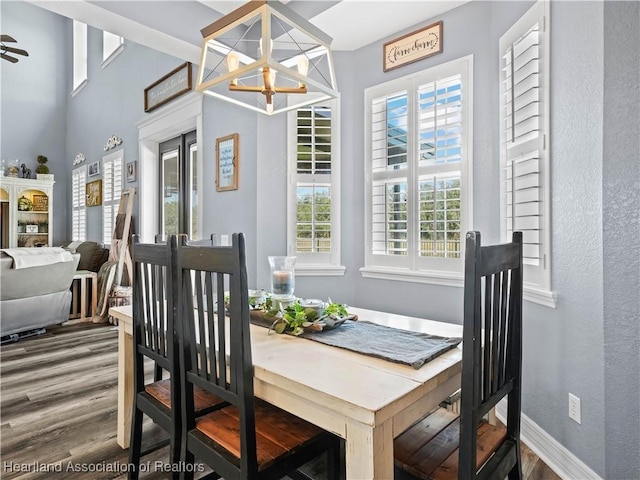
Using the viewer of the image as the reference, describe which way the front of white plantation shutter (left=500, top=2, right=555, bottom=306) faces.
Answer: facing the viewer and to the left of the viewer

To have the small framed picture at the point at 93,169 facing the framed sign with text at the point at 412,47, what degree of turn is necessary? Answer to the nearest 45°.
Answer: approximately 90° to its left

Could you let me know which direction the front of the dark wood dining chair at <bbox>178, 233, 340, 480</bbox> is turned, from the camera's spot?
facing away from the viewer and to the right of the viewer

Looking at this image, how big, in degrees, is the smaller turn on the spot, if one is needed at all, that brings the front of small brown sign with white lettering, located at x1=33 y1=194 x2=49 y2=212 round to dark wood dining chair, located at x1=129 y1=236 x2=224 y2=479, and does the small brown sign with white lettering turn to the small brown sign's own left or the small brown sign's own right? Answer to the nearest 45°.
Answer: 0° — it already faces it

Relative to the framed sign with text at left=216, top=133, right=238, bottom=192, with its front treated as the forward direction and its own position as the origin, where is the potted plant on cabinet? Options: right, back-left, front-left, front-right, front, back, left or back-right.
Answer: right

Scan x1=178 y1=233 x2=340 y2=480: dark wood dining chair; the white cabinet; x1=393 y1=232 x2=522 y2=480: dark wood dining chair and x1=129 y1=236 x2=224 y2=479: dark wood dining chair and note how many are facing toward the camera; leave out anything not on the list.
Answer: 1

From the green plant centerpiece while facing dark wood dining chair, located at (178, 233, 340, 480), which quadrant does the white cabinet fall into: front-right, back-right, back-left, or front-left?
back-right

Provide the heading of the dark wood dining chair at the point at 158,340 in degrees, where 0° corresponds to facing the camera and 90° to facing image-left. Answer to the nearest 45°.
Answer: approximately 225°

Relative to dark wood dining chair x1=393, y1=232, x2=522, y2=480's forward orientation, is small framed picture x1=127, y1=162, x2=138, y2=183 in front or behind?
in front

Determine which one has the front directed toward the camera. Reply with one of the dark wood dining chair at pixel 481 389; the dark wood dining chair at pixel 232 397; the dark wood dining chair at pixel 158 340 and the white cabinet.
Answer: the white cabinet

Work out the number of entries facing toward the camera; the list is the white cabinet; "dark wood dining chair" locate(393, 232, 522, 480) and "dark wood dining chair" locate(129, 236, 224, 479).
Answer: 1

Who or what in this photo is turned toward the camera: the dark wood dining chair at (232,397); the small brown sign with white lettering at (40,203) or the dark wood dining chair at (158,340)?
the small brown sign with white lettering
